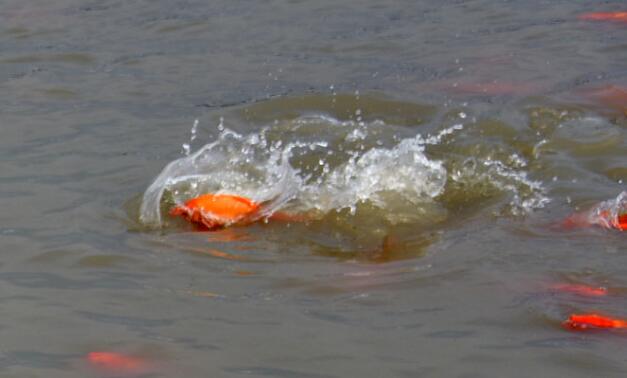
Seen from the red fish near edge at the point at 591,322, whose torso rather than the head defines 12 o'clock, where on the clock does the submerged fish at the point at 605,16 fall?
The submerged fish is roughly at 3 o'clock from the red fish near edge.

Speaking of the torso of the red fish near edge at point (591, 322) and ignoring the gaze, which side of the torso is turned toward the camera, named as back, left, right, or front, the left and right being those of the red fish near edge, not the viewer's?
left

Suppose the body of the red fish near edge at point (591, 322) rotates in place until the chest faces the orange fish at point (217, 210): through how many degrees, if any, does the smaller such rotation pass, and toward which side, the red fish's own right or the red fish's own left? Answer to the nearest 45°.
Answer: approximately 45° to the red fish's own right

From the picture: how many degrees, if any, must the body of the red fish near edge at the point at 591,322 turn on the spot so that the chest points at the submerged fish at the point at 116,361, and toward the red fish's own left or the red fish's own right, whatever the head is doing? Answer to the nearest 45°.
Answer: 0° — it already faces it

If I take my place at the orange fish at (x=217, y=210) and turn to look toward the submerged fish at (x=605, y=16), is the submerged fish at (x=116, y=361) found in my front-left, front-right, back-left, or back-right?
back-right

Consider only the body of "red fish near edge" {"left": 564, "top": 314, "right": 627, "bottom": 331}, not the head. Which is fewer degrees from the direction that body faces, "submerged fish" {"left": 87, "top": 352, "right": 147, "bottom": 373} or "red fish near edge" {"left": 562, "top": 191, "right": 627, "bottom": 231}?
the submerged fish

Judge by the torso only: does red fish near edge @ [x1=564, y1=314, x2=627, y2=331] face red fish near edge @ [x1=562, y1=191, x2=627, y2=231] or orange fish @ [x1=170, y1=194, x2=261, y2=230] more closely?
the orange fish

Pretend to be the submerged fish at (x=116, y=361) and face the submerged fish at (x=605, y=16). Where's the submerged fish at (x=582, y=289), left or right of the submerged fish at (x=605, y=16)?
right

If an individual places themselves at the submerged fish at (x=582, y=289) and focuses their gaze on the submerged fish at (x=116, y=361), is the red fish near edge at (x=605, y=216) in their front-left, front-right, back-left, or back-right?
back-right
